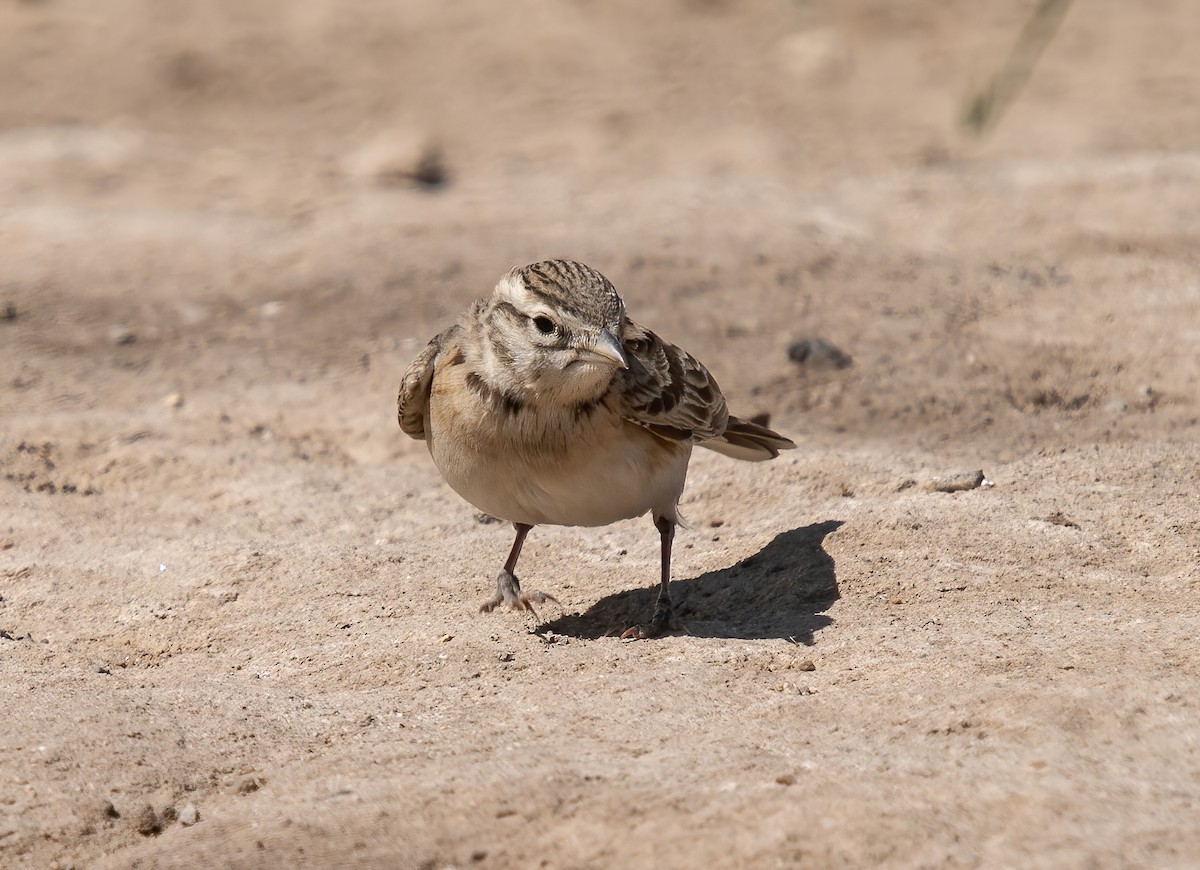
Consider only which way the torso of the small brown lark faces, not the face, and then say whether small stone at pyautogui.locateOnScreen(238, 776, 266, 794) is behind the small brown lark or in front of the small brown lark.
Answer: in front

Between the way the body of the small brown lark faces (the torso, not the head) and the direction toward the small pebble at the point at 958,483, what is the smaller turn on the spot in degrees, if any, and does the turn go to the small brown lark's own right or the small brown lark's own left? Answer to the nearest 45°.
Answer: approximately 180°

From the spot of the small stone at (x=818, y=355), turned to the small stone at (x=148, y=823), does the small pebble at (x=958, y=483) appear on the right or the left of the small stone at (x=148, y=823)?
left

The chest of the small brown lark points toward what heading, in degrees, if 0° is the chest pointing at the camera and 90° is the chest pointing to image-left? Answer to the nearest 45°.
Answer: approximately 45°

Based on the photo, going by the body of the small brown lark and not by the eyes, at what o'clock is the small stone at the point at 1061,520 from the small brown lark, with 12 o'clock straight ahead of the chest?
The small stone is roughly at 7 o'clock from the small brown lark.

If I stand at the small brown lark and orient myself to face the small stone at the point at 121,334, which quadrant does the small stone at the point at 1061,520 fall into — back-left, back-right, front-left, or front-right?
back-right

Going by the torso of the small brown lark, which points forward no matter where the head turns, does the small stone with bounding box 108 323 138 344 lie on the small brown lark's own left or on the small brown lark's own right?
on the small brown lark's own right
